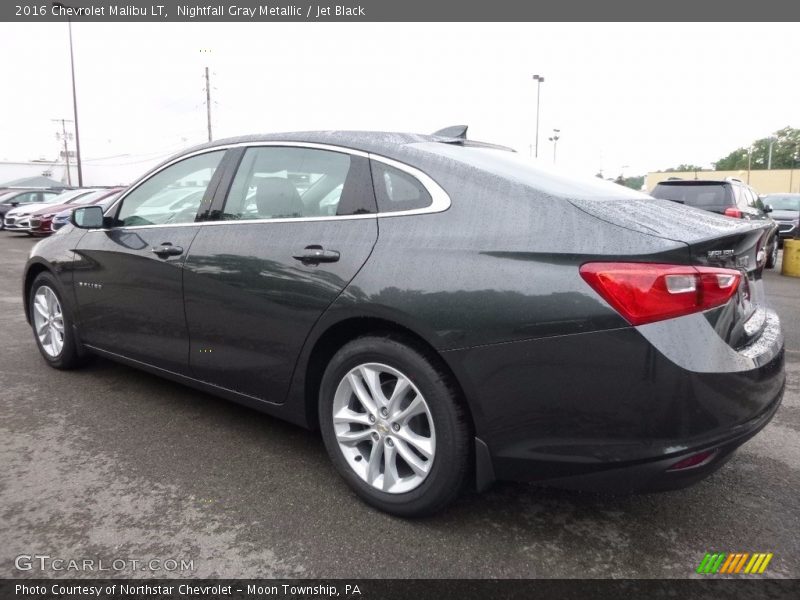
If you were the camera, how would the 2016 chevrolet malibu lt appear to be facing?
facing away from the viewer and to the left of the viewer

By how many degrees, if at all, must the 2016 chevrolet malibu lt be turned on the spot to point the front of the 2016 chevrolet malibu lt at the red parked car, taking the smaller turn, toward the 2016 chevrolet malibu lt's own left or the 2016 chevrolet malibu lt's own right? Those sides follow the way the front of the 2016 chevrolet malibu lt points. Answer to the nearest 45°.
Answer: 0° — it already faces it
